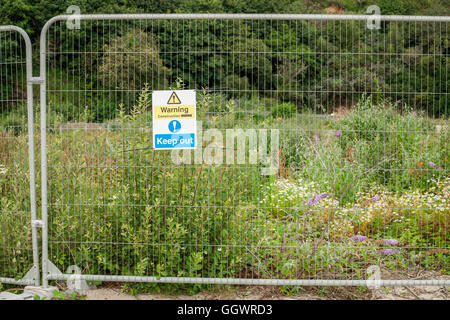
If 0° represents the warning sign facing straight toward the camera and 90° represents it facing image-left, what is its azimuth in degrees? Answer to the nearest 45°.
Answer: approximately 0°

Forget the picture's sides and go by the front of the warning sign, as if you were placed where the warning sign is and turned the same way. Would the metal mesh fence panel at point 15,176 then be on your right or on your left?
on your right

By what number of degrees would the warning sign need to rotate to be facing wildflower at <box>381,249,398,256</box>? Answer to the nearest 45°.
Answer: approximately 90° to its left

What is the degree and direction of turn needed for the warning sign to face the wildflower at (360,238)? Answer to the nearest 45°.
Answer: approximately 90° to its left

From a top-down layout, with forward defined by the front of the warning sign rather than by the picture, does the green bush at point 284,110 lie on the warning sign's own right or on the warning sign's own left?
on the warning sign's own left

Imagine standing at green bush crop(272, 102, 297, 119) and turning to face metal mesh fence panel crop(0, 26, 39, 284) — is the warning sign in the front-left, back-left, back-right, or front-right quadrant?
front-left

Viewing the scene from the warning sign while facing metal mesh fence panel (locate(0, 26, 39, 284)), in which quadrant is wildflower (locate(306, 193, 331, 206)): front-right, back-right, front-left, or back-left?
back-right
